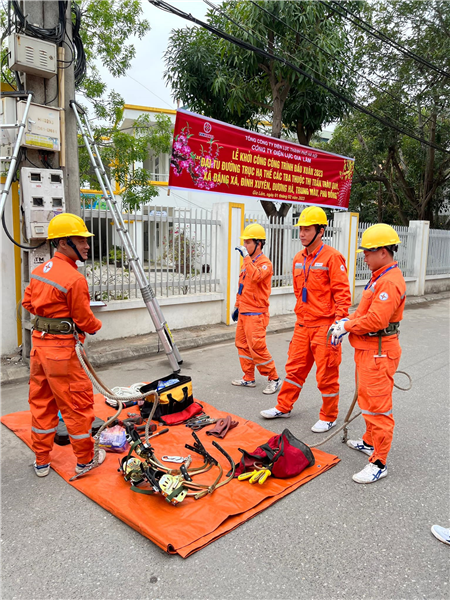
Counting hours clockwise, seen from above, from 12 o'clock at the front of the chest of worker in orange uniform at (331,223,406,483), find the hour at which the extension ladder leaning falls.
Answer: The extension ladder leaning is roughly at 1 o'clock from the worker in orange uniform.

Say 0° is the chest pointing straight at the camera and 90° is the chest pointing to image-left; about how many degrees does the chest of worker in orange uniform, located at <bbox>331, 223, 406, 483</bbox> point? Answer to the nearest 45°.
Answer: approximately 90°

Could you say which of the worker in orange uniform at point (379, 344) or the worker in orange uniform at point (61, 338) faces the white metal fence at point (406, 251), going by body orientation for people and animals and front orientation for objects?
the worker in orange uniform at point (61, 338)

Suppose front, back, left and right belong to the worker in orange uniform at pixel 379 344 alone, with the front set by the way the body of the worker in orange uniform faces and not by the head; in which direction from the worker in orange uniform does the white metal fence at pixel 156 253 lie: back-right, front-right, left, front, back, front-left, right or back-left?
front-right

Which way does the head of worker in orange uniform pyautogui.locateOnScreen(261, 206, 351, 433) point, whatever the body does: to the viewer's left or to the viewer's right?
to the viewer's left

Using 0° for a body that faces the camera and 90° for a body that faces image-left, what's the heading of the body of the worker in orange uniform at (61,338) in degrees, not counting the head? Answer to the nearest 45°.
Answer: approximately 225°

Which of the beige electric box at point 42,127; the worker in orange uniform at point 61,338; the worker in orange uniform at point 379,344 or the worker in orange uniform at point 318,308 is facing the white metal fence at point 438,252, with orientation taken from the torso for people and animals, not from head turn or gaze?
the worker in orange uniform at point 61,338

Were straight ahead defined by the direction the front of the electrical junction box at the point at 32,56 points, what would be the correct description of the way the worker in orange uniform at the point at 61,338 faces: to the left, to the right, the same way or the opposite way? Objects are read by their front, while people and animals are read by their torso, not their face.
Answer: to the left

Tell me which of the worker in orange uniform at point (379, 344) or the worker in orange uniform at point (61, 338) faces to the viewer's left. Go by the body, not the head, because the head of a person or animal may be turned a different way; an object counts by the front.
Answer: the worker in orange uniform at point (379, 344)

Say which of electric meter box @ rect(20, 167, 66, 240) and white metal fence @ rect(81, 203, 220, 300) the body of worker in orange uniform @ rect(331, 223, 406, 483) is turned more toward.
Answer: the electric meter box

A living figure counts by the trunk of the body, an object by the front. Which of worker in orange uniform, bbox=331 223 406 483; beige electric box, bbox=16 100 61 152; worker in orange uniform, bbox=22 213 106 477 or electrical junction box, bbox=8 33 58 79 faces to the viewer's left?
worker in orange uniform, bbox=331 223 406 483
